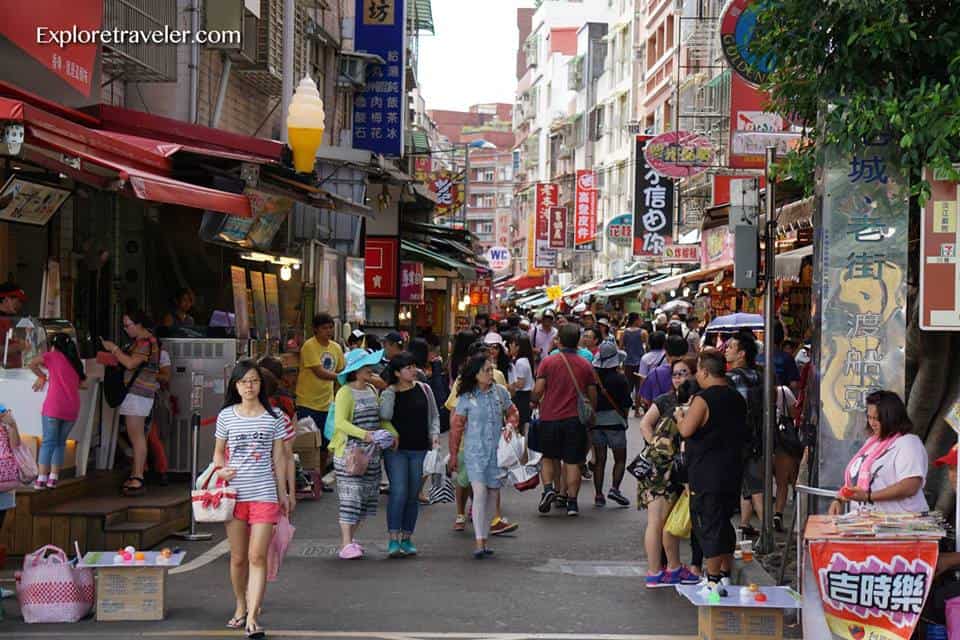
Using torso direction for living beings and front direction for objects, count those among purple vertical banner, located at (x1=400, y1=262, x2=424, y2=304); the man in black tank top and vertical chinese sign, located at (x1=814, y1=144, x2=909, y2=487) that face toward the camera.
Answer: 2

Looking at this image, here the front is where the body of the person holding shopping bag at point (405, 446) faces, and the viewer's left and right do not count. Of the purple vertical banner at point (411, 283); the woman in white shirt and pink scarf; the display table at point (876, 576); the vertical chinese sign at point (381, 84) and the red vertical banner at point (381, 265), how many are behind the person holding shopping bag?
3

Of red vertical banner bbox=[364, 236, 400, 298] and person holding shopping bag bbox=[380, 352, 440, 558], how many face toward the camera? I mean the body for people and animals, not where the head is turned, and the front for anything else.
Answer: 2

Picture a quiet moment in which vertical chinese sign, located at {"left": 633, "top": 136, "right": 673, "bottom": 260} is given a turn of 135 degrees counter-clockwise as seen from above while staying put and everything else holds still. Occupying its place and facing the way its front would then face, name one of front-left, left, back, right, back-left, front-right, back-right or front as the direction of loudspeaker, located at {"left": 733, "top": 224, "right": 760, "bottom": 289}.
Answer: back-right

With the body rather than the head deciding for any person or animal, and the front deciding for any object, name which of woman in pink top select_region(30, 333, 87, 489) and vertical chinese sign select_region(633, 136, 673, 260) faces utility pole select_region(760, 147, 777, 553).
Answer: the vertical chinese sign

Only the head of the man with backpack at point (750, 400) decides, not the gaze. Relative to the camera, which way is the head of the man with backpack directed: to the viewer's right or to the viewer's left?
to the viewer's left

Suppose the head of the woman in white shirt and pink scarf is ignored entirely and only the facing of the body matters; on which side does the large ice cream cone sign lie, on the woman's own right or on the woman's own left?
on the woman's own right

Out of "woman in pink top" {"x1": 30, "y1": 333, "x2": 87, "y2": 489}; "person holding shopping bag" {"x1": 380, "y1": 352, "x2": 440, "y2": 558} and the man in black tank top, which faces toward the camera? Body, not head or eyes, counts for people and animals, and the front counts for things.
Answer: the person holding shopping bag

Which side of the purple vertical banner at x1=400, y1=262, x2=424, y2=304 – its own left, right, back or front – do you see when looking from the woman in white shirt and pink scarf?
front

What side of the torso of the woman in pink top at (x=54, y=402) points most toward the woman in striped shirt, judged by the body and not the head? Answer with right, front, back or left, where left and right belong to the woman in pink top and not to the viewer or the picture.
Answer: back

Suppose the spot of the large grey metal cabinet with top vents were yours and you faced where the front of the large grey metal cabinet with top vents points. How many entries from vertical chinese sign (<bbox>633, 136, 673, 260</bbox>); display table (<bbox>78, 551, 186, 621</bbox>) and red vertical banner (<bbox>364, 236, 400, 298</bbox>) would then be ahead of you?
1

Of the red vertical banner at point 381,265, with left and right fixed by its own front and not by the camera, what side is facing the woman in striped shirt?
front

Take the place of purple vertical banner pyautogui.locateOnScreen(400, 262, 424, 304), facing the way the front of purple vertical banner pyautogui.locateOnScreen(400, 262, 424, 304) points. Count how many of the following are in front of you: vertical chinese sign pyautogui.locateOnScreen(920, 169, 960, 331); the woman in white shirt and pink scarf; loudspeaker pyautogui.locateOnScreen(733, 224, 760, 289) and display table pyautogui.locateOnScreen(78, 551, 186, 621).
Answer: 4

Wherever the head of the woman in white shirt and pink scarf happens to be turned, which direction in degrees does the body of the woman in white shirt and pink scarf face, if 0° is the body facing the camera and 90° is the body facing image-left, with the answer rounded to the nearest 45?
approximately 45°

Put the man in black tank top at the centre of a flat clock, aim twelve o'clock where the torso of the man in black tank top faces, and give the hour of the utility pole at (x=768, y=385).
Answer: The utility pole is roughly at 2 o'clock from the man in black tank top.

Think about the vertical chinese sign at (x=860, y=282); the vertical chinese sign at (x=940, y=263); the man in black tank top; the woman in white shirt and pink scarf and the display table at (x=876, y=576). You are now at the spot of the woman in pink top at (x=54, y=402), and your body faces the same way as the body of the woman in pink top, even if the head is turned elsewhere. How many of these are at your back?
5

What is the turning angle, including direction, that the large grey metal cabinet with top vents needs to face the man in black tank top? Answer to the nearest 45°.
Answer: approximately 45° to its left

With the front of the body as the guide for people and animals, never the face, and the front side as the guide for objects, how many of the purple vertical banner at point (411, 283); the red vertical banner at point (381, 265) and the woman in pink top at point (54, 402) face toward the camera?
2

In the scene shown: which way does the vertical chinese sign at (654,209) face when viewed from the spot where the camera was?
facing the viewer

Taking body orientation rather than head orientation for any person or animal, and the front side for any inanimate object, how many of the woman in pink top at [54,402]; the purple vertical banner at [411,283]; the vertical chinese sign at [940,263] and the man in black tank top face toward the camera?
2
